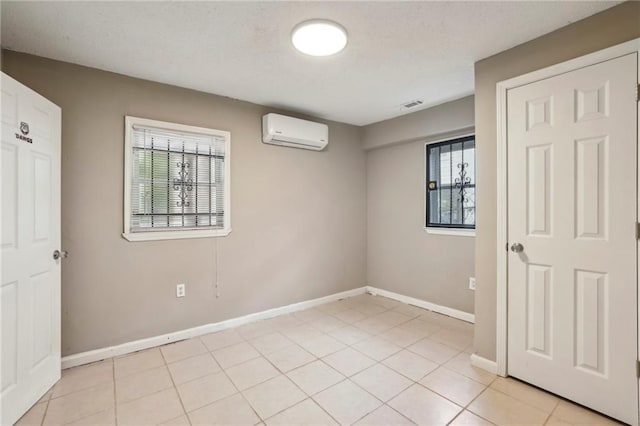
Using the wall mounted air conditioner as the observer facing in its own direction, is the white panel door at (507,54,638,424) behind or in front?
in front

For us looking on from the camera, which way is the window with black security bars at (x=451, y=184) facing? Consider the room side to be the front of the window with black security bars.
facing the viewer and to the left of the viewer

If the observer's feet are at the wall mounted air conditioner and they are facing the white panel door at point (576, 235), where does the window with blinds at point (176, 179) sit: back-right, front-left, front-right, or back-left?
back-right

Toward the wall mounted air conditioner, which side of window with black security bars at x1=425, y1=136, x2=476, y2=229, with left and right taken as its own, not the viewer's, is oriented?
front

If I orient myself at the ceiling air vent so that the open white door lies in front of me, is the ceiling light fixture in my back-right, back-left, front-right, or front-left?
front-left

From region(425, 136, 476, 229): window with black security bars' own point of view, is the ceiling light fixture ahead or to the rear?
ahead

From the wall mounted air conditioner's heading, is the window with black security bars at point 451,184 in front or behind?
in front

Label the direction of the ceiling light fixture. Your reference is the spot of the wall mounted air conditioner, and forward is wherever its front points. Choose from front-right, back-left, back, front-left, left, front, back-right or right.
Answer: front-right

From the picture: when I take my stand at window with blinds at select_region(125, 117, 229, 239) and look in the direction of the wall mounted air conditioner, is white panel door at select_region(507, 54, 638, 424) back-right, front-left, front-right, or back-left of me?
front-right

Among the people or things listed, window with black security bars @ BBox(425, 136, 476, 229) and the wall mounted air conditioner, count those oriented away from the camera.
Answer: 0

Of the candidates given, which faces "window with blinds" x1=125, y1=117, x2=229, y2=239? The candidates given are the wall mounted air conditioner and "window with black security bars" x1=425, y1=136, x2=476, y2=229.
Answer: "window with black security bars" x1=425, y1=136, x2=476, y2=229

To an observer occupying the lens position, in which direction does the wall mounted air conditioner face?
facing the viewer and to the right of the viewer

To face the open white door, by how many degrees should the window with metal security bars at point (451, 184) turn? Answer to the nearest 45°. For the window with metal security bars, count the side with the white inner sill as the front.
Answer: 0° — it already faces it

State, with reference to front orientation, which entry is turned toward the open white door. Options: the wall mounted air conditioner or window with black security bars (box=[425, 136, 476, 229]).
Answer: the window with black security bars
